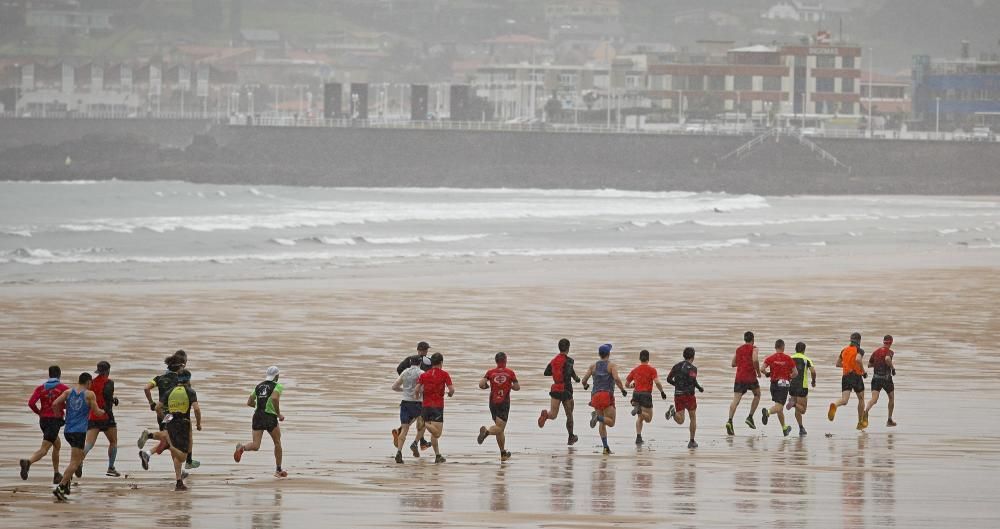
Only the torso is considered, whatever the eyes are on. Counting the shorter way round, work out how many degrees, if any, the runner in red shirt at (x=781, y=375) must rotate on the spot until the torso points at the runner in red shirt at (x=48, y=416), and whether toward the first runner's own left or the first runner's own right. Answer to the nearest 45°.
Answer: approximately 180°

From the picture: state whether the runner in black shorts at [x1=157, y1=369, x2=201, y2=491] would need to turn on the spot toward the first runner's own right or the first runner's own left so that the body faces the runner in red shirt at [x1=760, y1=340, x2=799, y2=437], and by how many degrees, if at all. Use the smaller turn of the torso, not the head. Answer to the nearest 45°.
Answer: approximately 45° to the first runner's own right

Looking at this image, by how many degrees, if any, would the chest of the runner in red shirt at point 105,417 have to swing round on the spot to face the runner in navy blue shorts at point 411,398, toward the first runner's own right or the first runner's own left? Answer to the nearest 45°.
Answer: approximately 45° to the first runner's own right

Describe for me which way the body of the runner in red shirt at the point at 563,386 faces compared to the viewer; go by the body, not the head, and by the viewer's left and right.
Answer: facing away from the viewer and to the right of the viewer

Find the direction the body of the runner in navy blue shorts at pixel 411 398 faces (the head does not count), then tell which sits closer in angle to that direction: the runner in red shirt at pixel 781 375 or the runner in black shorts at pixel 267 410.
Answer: the runner in red shirt

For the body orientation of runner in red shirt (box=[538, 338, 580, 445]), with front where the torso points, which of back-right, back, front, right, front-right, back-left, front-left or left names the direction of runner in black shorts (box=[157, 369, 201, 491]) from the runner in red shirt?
back

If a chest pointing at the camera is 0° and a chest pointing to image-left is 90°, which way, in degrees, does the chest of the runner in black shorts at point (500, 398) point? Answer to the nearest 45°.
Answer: approximately 225°

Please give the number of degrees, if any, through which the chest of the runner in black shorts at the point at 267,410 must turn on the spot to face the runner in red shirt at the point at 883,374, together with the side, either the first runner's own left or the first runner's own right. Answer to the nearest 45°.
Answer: approximately 45° to the first runner's own right

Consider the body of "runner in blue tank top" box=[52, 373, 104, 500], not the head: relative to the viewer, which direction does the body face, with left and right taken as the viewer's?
facing away from the viewer and to the right of the viewer

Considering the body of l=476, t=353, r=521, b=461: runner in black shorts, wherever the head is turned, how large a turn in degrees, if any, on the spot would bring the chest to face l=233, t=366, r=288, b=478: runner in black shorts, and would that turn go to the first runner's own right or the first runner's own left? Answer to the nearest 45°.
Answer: approximately 180°

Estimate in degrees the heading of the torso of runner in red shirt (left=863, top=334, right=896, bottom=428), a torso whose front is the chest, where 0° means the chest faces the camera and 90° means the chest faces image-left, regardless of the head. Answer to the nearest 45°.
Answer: approximately 225°
